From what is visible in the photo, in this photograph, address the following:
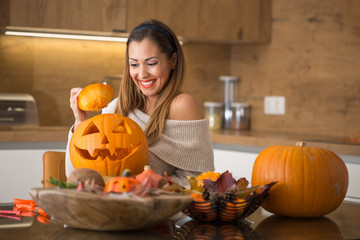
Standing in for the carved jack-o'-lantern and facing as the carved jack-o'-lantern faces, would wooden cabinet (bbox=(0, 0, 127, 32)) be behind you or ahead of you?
behind

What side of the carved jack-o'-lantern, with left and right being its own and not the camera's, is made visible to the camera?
front

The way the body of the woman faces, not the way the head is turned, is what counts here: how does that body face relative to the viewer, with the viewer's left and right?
facing the viewer and to the left of the viewer

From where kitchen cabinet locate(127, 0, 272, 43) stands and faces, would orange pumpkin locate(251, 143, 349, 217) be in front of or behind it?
in front

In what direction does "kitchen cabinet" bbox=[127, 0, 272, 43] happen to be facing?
toward the camera

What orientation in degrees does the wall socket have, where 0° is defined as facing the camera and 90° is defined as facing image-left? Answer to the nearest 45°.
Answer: approximately 0°

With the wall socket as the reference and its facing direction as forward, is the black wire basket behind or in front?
in front

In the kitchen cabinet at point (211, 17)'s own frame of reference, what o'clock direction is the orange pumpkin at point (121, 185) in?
The orange pumpkin is roughly at 12 o'clock from the kitchen cabinet.

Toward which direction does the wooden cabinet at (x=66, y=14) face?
toward the camera

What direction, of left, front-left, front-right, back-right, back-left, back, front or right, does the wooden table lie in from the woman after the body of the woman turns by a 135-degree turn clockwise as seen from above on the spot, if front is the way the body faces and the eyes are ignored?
back

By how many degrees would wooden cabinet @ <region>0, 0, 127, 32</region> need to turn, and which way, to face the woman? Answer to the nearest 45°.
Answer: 0° — it already faces them

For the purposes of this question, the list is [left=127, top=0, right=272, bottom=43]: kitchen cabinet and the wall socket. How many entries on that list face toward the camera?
2

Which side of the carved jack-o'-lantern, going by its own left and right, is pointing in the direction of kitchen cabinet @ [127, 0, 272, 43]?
back

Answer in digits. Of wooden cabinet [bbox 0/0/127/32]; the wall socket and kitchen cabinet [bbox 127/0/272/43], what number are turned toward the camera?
3
